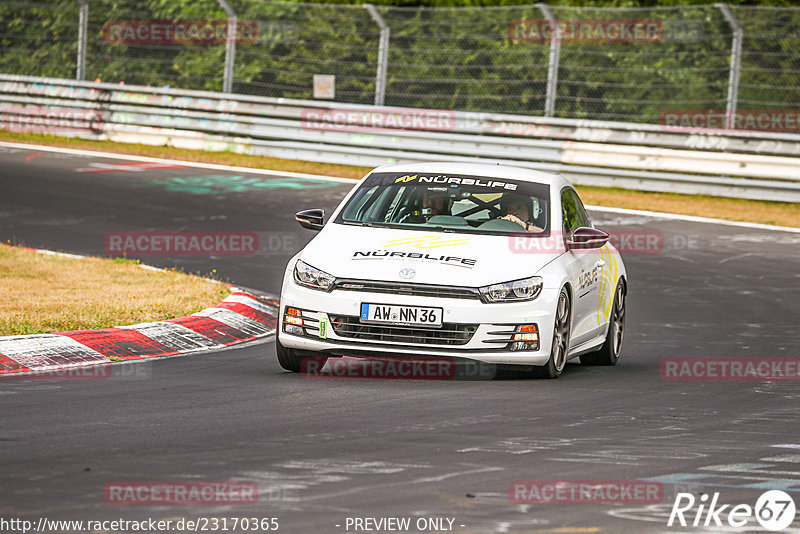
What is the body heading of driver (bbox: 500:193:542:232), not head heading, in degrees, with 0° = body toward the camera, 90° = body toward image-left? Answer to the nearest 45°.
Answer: approximately 0°

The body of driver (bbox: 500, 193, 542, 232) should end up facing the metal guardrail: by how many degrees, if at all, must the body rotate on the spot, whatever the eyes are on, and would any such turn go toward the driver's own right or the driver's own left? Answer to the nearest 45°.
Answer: approximately 180°
